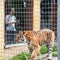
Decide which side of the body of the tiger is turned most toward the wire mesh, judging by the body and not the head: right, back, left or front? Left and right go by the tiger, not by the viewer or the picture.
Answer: right

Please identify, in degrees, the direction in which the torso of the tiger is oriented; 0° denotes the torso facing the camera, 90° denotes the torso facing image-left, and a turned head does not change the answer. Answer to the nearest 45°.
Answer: approximately 90°

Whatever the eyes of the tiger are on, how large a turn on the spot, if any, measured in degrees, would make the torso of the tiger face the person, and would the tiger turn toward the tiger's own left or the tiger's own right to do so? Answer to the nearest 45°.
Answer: approximately 45° to the tiger's own right

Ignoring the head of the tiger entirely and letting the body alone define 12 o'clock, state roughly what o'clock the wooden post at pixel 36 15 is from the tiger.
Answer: The wooden post is roughly at 3 o'clock from the tiger.

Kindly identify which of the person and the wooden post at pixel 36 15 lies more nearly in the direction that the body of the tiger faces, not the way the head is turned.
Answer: the person
